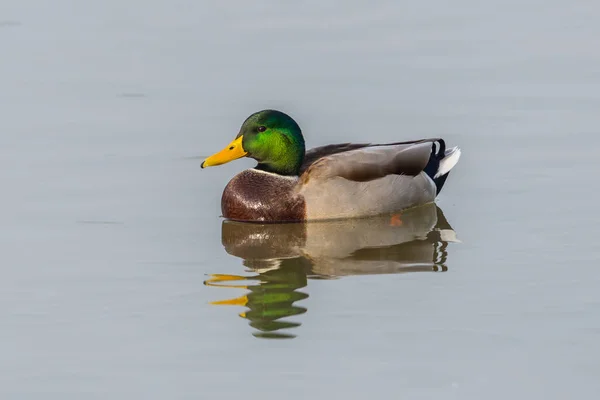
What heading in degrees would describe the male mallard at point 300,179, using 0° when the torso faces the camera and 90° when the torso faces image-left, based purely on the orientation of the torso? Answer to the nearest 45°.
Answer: approximately 90°
